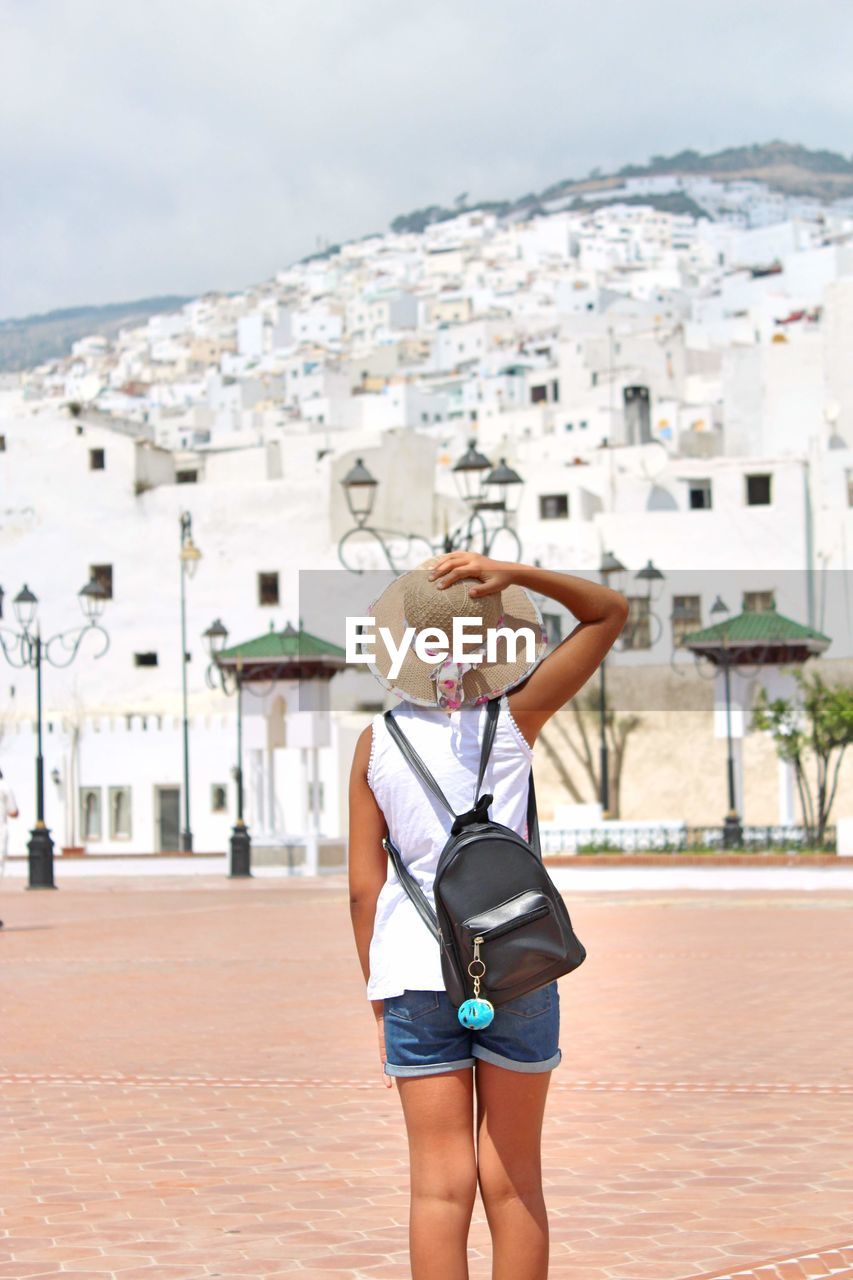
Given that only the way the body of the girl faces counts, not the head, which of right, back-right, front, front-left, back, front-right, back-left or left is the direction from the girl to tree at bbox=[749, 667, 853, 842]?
front

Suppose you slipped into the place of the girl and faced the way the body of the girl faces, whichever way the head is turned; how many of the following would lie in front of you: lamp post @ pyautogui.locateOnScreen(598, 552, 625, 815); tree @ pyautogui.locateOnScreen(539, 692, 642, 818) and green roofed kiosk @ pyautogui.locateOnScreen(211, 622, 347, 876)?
3

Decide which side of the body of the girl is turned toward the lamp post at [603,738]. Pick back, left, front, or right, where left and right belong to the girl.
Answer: front

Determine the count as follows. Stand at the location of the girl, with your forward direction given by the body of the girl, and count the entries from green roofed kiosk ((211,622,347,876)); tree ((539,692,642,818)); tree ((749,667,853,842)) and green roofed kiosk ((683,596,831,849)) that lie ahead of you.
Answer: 4

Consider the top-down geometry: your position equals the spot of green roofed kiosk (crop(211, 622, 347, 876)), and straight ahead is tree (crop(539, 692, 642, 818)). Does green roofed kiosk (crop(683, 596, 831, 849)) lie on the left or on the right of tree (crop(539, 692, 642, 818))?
right

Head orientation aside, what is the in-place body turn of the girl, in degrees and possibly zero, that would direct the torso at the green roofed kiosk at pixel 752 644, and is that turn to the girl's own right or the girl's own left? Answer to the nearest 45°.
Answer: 0° — they already face it

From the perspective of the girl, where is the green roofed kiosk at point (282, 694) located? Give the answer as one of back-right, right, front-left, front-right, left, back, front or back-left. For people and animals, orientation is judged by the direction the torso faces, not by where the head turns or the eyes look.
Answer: front

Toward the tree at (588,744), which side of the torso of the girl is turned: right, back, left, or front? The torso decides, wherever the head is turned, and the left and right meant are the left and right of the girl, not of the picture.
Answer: front

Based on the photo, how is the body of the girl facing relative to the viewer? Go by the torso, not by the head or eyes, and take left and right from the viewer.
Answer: facing away from the viewer
